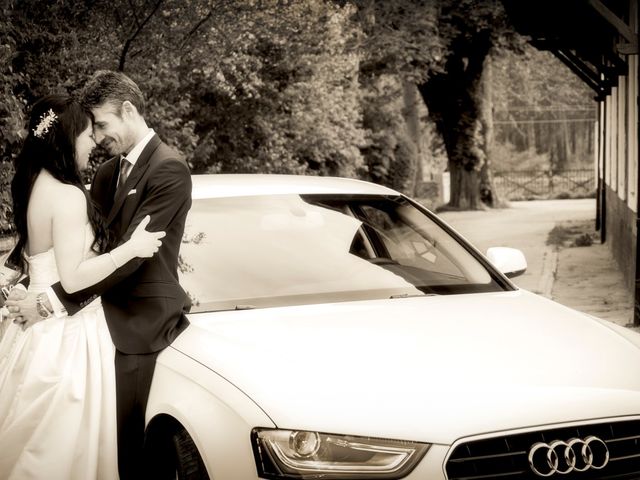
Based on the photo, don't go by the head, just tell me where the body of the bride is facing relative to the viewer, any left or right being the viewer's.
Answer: facing away from the viewer and to the right of the viewer

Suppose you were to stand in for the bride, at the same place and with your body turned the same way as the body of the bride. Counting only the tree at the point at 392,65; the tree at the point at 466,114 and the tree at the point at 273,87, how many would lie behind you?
0

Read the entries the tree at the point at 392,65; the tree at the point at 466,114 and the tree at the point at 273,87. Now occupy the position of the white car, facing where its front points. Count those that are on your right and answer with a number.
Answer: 0

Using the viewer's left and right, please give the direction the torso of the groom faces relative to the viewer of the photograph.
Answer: facing the viewer and to the left of the viewer

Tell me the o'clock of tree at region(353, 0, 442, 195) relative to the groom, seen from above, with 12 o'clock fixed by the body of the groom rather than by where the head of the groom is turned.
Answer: The tree is roughly at 5 o'clock from the groom.

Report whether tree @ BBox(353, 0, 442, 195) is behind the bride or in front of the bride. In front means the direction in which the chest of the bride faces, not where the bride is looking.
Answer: in front

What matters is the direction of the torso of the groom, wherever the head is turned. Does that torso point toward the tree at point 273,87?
no

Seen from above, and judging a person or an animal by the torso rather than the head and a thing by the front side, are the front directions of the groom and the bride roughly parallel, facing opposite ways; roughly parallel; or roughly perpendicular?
roughly parallel, facing opposite ways

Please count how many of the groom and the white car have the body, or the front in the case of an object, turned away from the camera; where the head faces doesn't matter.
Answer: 0

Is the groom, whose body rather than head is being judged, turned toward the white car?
no

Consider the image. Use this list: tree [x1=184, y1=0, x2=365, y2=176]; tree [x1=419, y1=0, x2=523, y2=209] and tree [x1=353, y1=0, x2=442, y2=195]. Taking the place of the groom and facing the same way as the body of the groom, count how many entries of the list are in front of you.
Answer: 0

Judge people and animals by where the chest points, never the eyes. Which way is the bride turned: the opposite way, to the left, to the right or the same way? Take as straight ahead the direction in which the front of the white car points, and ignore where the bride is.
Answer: to the left
